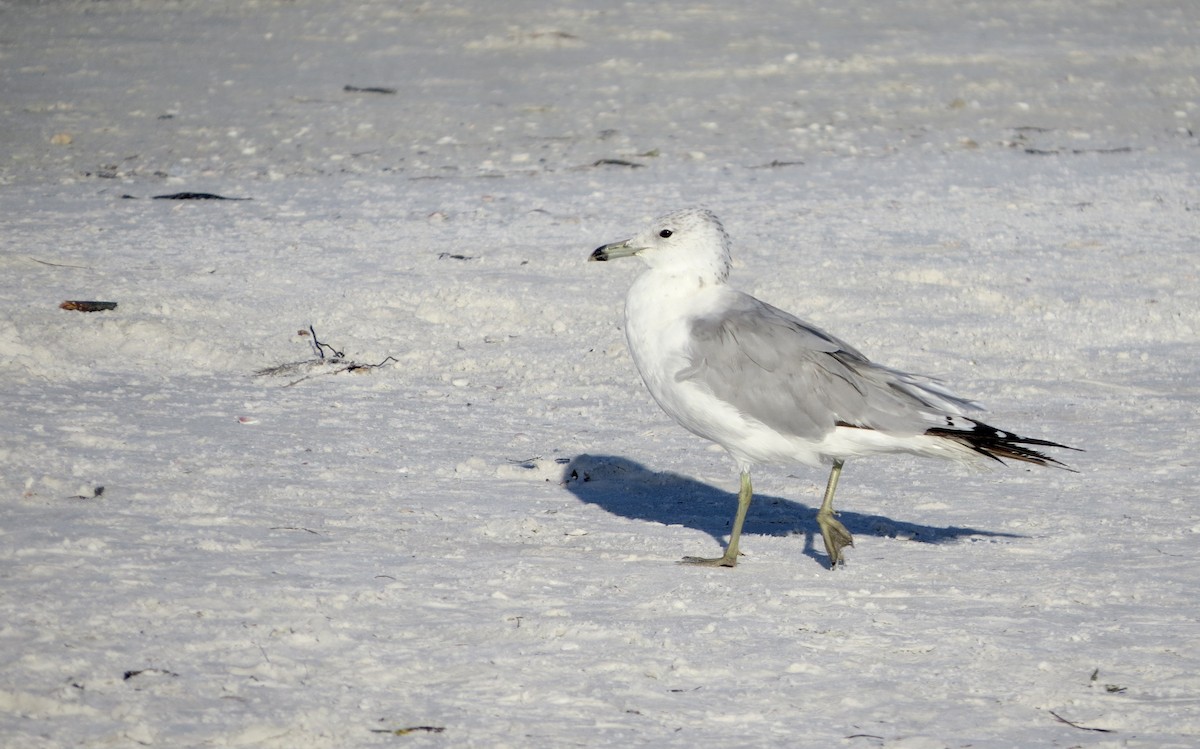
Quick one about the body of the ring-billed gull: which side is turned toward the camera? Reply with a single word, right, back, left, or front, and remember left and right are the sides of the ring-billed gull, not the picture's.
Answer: left

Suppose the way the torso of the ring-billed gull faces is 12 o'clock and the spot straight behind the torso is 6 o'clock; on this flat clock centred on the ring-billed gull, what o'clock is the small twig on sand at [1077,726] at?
The small twig on sand is roughly at 8 o'clock from the ring-billed gull.
